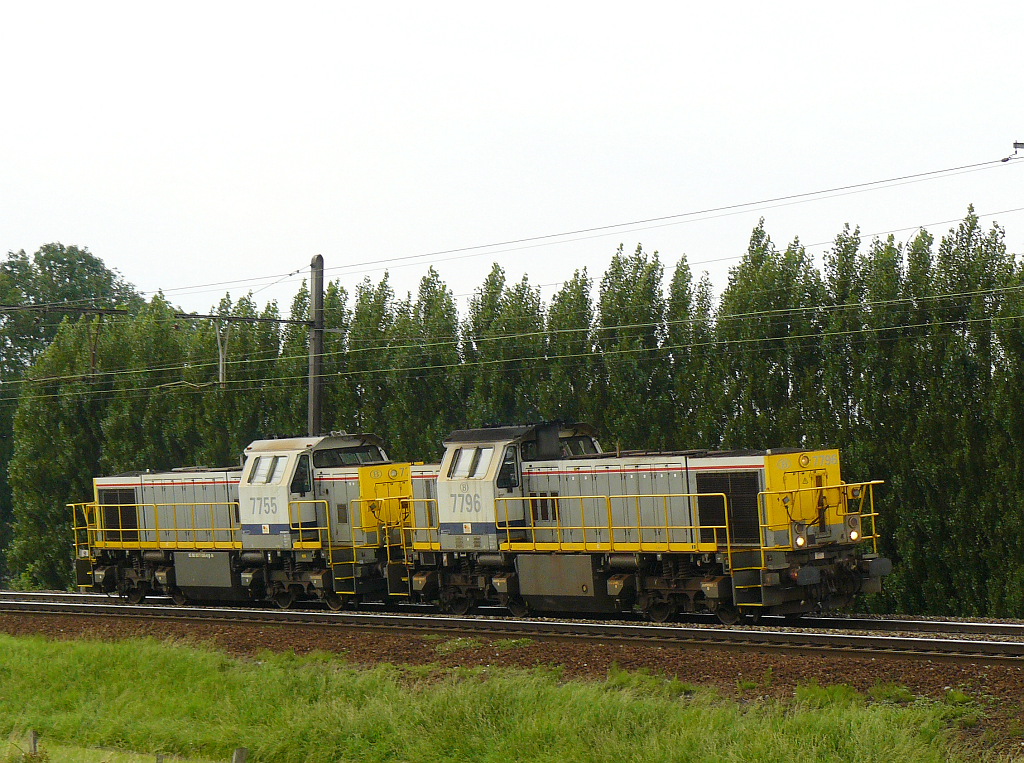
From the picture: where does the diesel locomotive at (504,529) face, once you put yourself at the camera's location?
facing the viewer and to the right of the viewer
